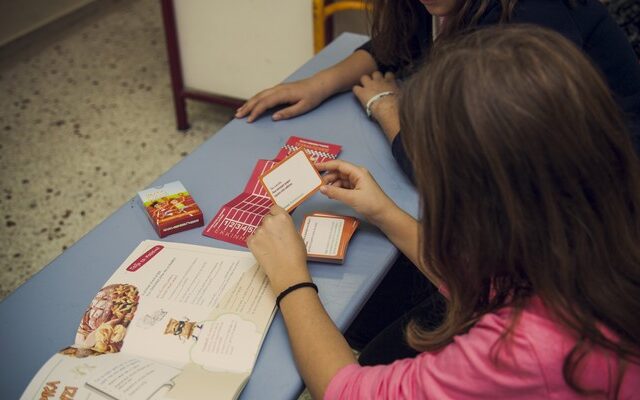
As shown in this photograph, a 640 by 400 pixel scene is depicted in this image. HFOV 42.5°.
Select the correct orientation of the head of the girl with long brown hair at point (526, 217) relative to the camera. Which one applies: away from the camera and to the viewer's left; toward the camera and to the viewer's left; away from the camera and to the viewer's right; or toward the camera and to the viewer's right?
away from the camera and to the viewer's left

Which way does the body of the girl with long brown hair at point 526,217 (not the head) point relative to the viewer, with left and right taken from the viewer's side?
facing away from the viewer and to the left of the viewer

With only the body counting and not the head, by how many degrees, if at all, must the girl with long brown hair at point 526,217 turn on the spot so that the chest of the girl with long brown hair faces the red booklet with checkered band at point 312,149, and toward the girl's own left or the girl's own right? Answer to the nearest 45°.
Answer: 0° — they already face it
